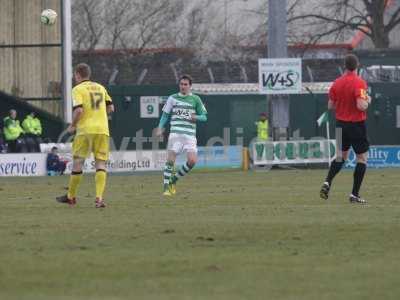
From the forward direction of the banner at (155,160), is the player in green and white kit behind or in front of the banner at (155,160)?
in front

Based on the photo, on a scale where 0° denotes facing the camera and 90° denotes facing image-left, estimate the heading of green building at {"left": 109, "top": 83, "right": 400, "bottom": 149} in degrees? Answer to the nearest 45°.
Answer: approximately 0°

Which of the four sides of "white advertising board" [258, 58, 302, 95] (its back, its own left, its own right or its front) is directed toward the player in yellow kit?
front

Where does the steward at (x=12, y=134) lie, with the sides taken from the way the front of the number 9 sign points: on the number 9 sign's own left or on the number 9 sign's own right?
on the number 9 sign's own right

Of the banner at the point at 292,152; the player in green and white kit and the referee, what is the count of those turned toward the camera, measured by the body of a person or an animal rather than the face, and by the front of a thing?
2

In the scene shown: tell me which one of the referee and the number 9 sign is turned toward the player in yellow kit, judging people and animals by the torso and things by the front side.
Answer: the number 9 sign

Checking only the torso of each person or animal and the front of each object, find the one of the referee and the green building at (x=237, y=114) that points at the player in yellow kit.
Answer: the green building

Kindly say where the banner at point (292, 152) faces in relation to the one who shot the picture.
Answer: facing the viewer

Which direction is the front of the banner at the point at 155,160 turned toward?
toward the camera
